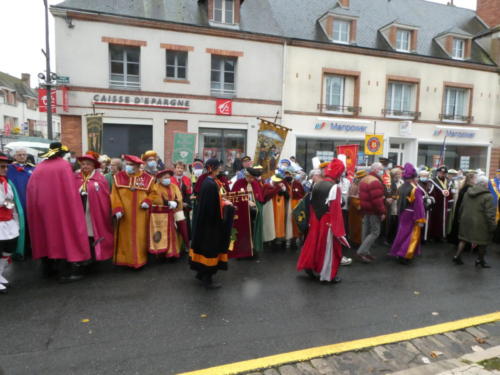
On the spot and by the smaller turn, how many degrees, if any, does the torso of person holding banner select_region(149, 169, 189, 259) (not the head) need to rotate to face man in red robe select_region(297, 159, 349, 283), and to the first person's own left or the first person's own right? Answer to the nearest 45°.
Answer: approximately 45° to the first person's own left

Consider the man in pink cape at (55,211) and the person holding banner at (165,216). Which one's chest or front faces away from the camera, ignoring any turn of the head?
the man in pink cape

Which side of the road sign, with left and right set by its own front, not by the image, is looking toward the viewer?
front

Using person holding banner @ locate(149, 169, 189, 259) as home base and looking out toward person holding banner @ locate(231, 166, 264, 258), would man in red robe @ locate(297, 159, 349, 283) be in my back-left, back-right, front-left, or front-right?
front-right

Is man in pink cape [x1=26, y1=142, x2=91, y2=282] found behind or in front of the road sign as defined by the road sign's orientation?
in front

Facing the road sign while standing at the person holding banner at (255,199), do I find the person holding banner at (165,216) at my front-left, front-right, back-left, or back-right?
front-left

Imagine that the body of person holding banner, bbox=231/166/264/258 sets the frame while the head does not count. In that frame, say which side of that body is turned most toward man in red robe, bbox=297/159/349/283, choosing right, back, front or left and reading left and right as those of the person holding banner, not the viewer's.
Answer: left

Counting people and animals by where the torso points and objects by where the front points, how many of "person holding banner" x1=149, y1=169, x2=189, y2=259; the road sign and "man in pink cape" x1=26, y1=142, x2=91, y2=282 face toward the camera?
2

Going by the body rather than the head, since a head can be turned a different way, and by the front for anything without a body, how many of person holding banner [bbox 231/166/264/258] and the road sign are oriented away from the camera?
0

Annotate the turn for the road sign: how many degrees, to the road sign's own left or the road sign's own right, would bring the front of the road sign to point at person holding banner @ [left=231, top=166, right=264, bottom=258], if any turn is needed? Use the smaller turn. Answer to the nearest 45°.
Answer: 0° — it already faces them

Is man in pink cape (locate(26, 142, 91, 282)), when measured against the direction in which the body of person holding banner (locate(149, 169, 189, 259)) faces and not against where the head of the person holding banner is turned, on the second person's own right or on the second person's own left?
on the second person's own right

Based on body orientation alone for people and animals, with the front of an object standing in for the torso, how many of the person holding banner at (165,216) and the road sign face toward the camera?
2
